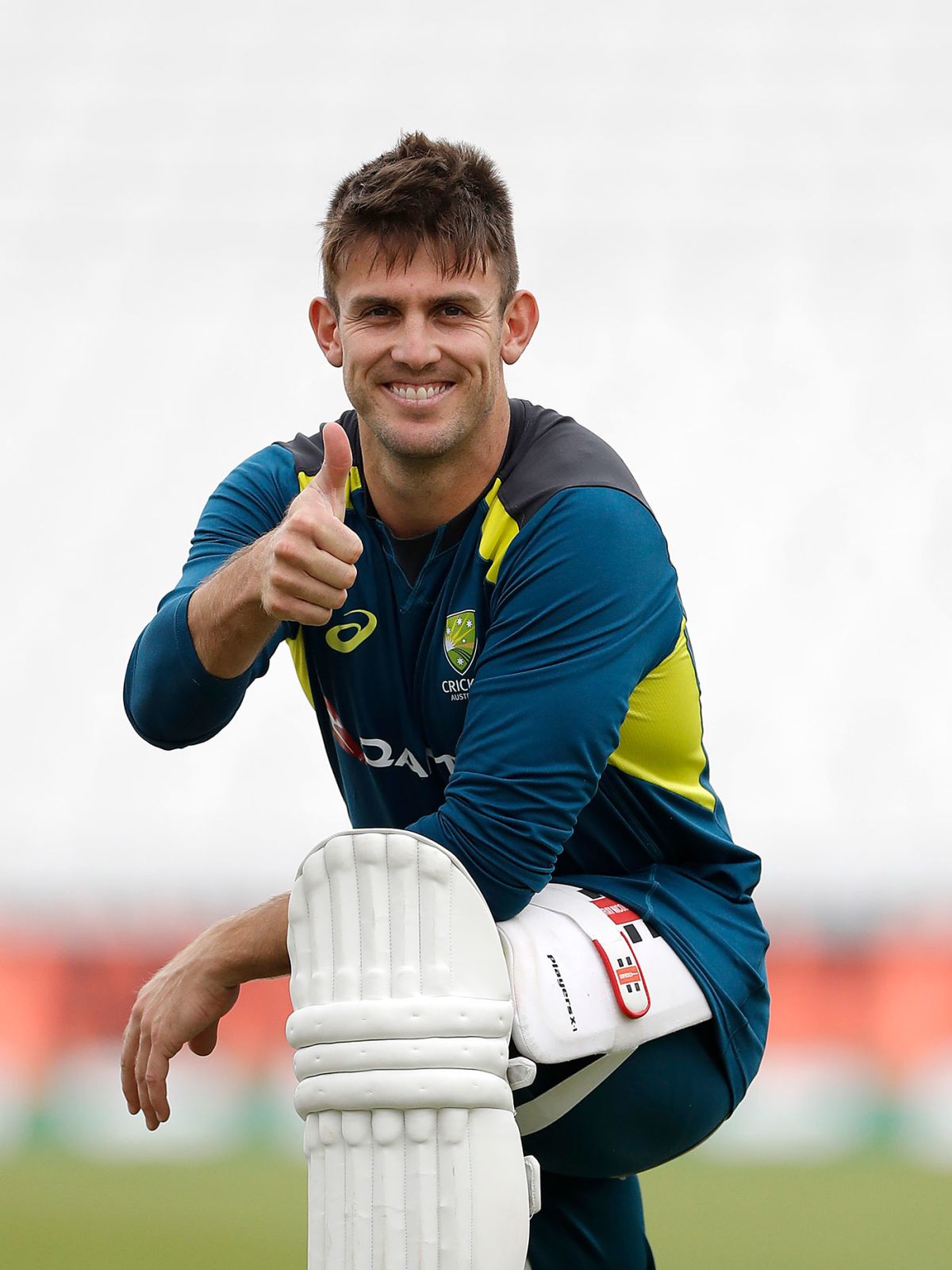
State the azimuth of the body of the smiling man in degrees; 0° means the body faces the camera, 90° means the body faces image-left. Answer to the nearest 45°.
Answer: approximately 45°
